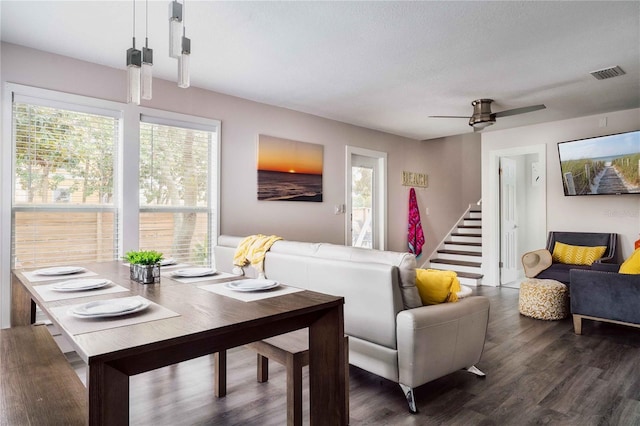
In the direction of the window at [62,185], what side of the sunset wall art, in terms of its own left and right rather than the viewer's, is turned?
right

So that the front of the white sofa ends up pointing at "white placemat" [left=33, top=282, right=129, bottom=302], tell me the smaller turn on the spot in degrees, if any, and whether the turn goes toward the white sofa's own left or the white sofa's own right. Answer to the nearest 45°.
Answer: approximately 180°

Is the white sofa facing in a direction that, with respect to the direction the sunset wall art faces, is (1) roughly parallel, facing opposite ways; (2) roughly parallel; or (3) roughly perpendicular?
roughly perpendicular

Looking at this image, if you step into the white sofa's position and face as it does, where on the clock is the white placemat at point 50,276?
The white placemat is roughly at 7 o'clock from the white sofa.

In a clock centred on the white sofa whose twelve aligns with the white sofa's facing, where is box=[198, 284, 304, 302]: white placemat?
The white placemat is roughly at 6 o'clock from the white sofa.

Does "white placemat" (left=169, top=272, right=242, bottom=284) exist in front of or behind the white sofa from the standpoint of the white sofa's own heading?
behind

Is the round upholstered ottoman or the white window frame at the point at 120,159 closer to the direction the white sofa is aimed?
the round upholstered ottoman

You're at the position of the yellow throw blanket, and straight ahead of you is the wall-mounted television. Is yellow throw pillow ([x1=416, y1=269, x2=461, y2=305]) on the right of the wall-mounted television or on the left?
right

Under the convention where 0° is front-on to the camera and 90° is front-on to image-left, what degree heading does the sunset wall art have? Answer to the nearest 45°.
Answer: approximately 315°

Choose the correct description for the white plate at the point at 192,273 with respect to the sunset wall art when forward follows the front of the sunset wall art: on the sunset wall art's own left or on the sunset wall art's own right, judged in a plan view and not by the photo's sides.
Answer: on the sunset wall art's own right

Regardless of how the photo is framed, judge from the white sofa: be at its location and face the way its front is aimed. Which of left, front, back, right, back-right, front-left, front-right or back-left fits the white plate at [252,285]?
back

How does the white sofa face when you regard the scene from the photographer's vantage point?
facing away from the viewer and to the right of the viewer
